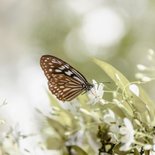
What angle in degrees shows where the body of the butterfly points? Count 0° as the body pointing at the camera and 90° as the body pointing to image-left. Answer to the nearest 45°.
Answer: approximately 270°
